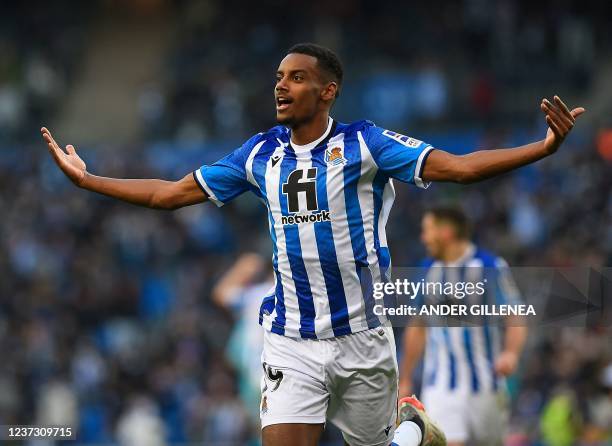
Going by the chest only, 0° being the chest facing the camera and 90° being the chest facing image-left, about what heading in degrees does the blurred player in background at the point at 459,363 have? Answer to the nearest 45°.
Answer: approximately 45°

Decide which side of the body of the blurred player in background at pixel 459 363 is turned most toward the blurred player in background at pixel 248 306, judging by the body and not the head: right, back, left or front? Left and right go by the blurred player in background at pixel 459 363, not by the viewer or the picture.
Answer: right
